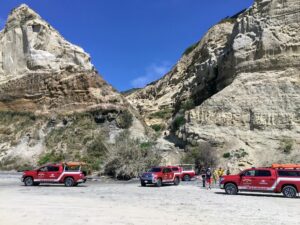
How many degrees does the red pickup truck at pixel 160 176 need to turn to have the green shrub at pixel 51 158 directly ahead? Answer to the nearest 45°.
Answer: approximately 90° to its right

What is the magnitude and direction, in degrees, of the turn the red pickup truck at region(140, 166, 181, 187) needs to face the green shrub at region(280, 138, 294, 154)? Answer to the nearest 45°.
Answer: approximately 180°

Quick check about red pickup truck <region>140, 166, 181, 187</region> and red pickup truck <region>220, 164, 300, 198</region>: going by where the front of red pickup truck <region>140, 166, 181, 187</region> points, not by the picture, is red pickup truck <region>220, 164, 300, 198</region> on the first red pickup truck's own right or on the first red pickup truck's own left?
on the first red pickup truck's own left

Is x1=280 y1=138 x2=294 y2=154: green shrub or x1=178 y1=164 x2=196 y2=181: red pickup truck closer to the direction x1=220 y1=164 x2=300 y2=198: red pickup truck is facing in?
the red pickup truck

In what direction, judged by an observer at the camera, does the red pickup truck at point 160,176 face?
facing the viewer and to the left of the viewer

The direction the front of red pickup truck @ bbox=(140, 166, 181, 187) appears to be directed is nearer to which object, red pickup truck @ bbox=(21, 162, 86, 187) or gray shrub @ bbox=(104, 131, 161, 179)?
the red pickup truck

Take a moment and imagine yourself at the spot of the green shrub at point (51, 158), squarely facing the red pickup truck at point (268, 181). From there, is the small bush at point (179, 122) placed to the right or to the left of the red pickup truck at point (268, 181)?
left

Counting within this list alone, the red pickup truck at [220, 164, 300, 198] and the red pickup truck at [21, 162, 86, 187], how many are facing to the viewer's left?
2

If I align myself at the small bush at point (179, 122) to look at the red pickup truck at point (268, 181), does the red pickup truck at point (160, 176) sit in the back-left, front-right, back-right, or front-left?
front-right

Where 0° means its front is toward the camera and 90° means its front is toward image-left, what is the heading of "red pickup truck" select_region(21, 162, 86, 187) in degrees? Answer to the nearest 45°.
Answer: approximately 90°

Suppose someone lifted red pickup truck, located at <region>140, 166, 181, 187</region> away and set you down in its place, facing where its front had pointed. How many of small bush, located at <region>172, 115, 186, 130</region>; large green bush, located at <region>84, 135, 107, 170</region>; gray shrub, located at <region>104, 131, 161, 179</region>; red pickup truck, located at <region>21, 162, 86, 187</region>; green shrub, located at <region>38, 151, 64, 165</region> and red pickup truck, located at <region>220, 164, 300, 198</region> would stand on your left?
1

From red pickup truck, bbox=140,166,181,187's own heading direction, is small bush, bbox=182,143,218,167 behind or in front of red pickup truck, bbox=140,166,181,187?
behind

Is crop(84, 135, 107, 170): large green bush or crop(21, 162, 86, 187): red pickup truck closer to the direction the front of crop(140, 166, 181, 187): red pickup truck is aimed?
the red pickup truck

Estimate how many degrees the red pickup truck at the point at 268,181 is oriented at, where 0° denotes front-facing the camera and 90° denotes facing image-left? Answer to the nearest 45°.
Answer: approximately 90°

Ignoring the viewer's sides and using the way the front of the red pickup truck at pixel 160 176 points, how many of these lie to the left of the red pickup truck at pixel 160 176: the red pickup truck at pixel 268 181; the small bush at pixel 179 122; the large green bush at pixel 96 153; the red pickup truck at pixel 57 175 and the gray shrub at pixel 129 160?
1
